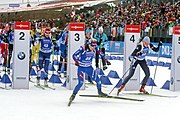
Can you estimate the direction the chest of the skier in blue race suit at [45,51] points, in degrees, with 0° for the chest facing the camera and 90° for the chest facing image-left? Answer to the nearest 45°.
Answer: approximately 0°

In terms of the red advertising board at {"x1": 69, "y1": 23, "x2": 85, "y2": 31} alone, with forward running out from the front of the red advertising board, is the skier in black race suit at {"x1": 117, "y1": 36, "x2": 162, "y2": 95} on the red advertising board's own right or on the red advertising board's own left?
on the red advertising board's own left

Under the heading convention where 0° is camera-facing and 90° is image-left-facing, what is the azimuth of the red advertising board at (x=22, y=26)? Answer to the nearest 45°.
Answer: approximately 0°

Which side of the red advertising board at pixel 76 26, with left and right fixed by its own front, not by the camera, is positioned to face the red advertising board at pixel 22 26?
right

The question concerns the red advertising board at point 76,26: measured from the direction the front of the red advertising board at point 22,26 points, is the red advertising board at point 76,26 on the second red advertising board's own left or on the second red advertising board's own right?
on the second red advertising board's own left

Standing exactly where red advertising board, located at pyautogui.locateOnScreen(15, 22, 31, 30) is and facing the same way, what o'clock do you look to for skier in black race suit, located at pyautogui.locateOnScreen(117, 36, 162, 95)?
The skier in black race suit is roughly at 10 o'clock from the red advertising board.
